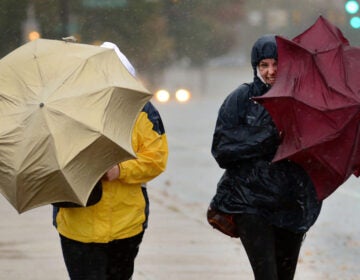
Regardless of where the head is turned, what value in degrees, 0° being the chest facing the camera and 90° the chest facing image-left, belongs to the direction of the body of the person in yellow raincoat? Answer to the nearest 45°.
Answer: approximately 0°

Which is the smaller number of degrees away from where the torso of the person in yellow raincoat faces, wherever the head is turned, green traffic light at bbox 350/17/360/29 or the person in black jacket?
the person in black jacket

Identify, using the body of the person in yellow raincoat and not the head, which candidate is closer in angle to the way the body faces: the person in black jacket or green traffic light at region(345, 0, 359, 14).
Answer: the person in black jacket

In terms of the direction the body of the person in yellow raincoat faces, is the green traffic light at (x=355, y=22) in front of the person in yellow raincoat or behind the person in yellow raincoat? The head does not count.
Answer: behind

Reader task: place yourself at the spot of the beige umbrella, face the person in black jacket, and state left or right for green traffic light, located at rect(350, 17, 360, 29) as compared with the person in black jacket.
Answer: left

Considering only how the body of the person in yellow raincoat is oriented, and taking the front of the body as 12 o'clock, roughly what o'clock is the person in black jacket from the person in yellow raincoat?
The person in black jacket is roughly at 9 o'clock from the person in yellow raincoat.
